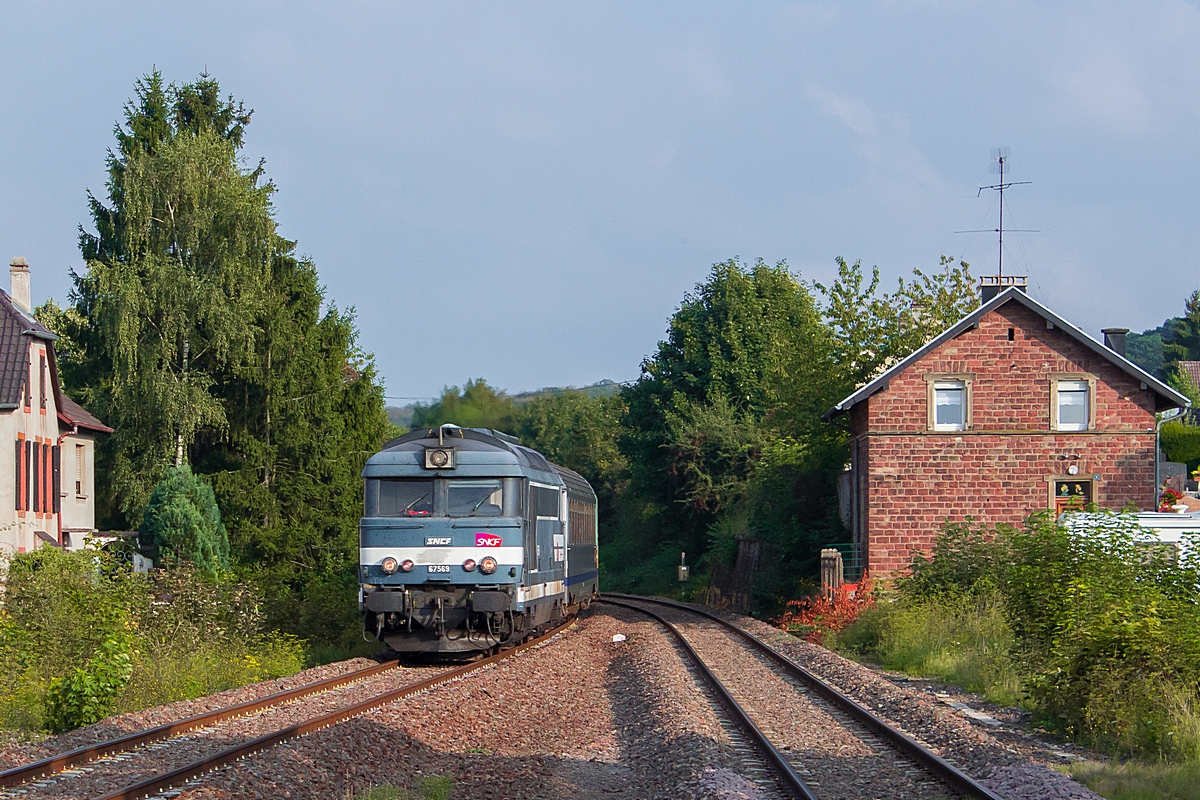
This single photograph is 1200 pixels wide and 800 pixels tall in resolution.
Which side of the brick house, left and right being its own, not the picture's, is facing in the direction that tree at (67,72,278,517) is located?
right

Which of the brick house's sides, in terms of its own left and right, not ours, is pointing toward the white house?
right

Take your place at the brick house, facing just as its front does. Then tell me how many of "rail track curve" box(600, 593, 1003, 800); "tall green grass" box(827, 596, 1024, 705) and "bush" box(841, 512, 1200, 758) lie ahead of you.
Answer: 3

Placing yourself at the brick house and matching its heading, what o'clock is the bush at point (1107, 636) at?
The bush is roughly at 12 o'clock from the brick house.

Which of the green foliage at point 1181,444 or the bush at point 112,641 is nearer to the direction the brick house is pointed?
the bush

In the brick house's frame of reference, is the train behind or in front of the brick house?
in front

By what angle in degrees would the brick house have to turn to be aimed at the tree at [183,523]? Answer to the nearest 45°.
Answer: approximately 90° to its right

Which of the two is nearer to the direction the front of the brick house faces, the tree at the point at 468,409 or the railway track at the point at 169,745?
the railway track

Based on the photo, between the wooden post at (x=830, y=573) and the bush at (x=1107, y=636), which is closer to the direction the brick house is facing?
the bush

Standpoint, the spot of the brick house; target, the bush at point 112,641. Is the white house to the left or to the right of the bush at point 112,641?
right

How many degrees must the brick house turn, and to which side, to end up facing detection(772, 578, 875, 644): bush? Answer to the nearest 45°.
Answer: approximately 45° to its right

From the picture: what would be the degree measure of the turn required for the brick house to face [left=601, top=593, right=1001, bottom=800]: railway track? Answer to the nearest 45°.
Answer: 0° — it already faces it

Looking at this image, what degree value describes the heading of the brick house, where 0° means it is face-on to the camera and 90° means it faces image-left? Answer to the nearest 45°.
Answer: approximately 0°

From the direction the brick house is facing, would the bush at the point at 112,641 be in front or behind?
in front
